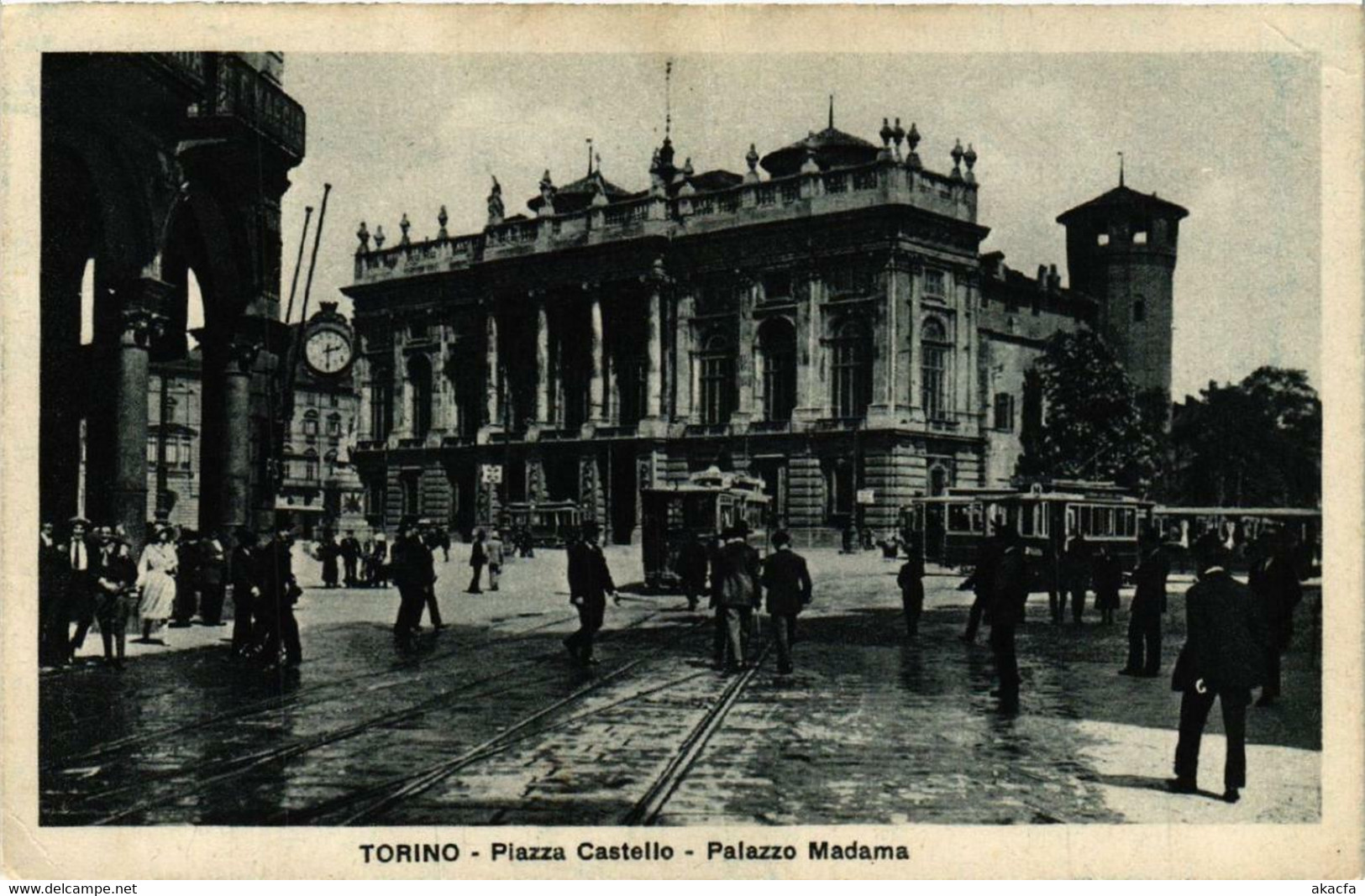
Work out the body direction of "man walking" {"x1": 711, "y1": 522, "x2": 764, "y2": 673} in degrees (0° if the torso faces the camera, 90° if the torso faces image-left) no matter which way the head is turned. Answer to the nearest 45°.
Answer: approximately 180°

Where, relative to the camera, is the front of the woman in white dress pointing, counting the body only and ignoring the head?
toward the camera

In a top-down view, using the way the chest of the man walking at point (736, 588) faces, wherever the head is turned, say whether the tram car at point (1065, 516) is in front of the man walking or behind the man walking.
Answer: in front

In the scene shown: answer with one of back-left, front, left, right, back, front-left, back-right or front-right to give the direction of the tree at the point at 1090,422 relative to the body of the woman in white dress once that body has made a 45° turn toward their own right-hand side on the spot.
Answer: back
